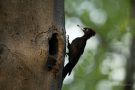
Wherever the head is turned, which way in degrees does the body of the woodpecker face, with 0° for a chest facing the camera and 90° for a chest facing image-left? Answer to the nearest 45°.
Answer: approximately 90°
